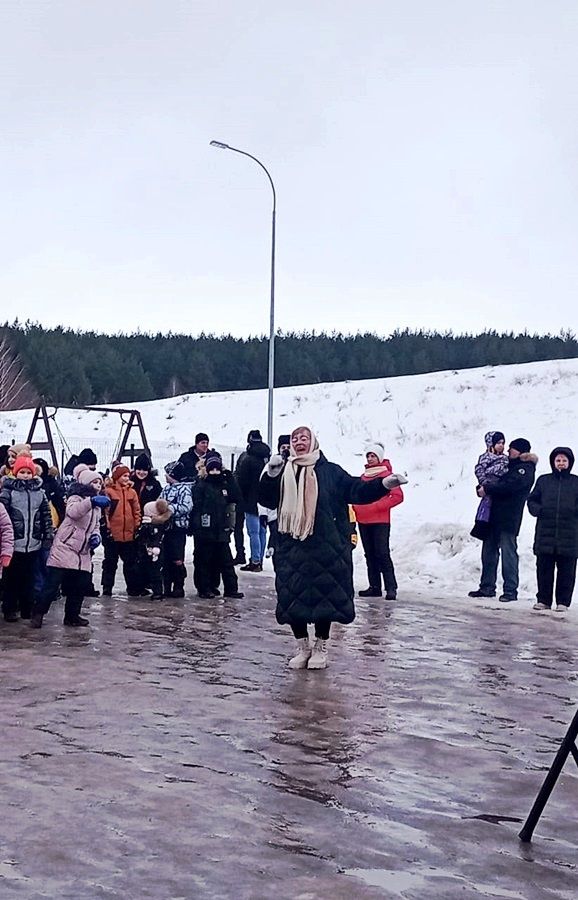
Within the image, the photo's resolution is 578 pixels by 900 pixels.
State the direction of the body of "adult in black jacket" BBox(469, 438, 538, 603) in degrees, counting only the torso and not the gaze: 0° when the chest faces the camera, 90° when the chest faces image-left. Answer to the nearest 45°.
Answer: approximately 90°

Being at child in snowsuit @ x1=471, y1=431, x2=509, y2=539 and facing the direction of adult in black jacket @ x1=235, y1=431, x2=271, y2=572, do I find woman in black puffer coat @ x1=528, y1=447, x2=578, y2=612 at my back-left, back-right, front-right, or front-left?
back-left

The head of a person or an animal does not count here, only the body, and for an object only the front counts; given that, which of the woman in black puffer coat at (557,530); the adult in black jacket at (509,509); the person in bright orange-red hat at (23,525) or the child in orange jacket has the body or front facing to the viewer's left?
the adult in black jacket

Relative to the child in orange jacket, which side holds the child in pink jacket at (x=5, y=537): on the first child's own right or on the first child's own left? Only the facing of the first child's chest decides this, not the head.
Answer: on the first child's own right

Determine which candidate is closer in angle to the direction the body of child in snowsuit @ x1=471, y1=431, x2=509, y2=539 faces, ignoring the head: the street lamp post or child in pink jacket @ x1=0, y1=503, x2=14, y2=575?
the child in pink jacket

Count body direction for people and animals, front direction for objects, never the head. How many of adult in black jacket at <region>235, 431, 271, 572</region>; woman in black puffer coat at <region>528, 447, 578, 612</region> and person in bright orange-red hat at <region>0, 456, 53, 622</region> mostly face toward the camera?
2
